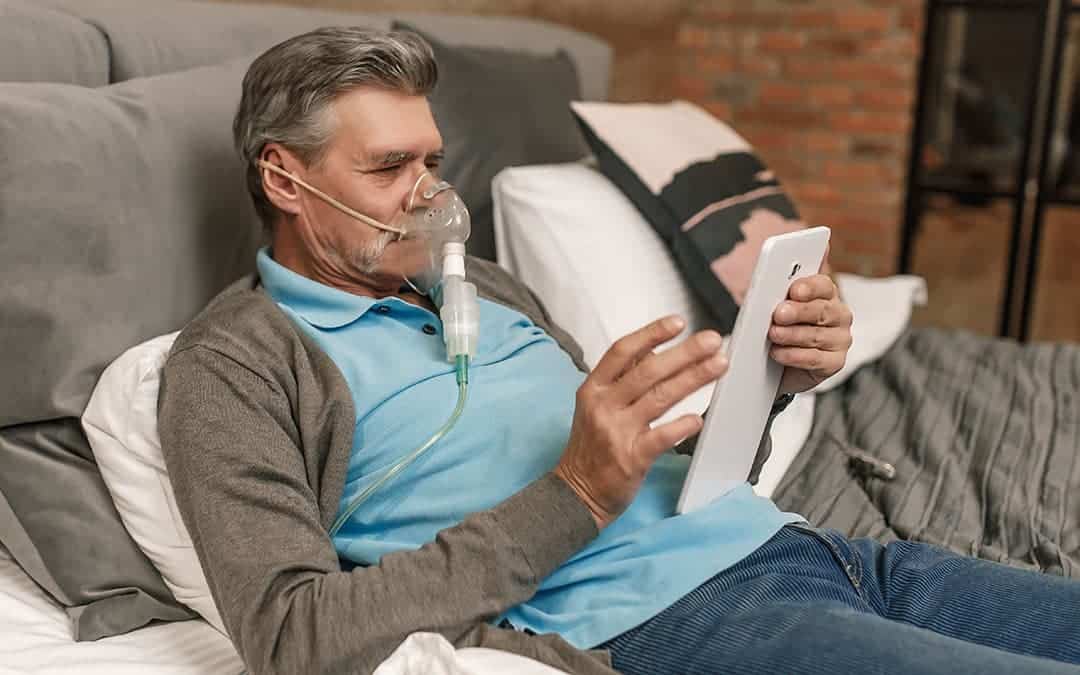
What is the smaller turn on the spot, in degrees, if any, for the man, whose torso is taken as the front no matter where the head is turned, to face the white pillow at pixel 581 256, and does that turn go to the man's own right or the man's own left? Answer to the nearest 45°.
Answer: approximately 135° to the man's own left

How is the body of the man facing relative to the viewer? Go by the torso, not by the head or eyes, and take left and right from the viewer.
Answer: facing the viewer and to the right of the viewer

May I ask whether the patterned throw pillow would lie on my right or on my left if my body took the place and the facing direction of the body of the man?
on my left

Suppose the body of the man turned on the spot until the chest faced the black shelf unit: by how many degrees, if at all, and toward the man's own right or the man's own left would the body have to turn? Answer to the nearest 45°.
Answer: approximately 90° to the man's own left

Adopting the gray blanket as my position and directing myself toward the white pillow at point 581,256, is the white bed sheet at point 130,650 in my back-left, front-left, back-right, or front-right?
front-left
